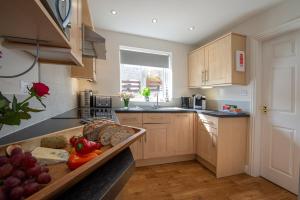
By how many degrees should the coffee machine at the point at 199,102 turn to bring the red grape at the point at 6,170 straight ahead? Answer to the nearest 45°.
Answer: approximately 45° to its left

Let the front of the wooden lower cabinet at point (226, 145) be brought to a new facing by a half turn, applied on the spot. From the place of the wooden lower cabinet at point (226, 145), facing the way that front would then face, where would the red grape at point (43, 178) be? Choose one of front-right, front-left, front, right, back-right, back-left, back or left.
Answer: back-right

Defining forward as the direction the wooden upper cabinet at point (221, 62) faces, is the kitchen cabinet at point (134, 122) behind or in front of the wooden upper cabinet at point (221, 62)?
in front

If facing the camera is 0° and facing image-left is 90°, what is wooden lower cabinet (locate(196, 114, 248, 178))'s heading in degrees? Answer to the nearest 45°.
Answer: approximately 45°

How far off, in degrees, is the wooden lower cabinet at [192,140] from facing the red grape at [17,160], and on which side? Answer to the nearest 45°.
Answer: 0° — it already faces it

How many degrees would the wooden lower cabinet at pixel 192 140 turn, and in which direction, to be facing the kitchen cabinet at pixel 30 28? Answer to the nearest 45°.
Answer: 0° — it already faces it

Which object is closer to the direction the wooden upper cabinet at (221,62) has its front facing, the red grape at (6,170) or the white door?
the red grape

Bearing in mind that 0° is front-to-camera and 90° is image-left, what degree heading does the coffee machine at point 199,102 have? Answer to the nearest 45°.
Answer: approximately 45°

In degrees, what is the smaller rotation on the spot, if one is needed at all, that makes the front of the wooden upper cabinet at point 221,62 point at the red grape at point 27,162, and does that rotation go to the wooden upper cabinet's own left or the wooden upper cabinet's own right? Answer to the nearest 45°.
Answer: approximately 45° to the wooden upper cabinet's own left
